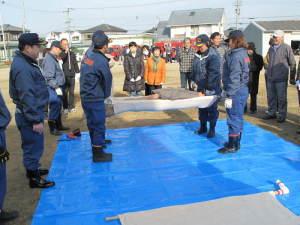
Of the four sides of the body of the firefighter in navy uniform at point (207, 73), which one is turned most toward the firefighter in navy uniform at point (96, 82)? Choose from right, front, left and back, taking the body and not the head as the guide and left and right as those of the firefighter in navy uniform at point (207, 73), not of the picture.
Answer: front

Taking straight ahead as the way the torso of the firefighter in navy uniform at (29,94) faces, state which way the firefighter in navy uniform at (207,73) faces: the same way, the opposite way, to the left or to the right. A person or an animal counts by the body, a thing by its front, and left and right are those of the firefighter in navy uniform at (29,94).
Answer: the opposite way

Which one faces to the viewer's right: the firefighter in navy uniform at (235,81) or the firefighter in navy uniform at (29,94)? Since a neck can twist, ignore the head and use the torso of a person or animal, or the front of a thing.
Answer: the firefighter in navy uniform at (29,94)

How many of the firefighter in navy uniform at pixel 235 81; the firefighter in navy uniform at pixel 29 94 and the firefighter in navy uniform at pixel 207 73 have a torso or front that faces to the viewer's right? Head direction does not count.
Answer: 1

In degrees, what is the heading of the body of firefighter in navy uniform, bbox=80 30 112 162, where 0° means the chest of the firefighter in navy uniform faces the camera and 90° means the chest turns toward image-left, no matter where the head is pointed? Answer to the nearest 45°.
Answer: approximately 225°

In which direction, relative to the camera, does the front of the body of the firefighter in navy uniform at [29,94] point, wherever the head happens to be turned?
to the viewer's right

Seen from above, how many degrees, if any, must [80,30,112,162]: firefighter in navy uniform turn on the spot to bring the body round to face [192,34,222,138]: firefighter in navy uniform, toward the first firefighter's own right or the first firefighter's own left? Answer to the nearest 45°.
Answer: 0° — they already face them

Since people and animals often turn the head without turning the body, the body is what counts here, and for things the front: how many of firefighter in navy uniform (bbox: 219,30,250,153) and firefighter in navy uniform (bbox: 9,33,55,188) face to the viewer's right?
1

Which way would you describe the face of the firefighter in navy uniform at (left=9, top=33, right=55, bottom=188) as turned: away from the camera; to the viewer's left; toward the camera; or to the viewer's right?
to the viewer's right

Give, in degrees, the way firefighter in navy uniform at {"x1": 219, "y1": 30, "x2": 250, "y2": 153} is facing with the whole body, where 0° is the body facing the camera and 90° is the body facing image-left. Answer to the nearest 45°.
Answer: approximately 90°

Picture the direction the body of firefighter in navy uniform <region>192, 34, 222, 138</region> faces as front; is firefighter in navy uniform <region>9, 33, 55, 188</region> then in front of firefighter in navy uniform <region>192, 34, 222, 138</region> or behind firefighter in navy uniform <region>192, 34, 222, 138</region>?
in front

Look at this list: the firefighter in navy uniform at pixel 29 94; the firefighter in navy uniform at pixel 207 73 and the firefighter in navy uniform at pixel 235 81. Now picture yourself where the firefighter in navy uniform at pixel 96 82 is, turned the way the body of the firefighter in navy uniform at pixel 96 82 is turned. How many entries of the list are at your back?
1

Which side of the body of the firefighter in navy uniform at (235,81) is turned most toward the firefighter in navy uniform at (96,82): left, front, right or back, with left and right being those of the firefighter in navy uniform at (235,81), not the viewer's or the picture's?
front

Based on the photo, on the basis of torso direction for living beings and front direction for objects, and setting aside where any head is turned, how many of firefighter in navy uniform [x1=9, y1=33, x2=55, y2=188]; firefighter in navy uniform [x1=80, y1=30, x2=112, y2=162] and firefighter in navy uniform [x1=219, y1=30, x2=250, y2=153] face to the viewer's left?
1

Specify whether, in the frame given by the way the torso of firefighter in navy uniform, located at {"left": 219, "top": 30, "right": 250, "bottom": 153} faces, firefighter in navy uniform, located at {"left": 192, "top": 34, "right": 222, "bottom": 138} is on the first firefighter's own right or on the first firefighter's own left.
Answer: on the first firefighter's own right
